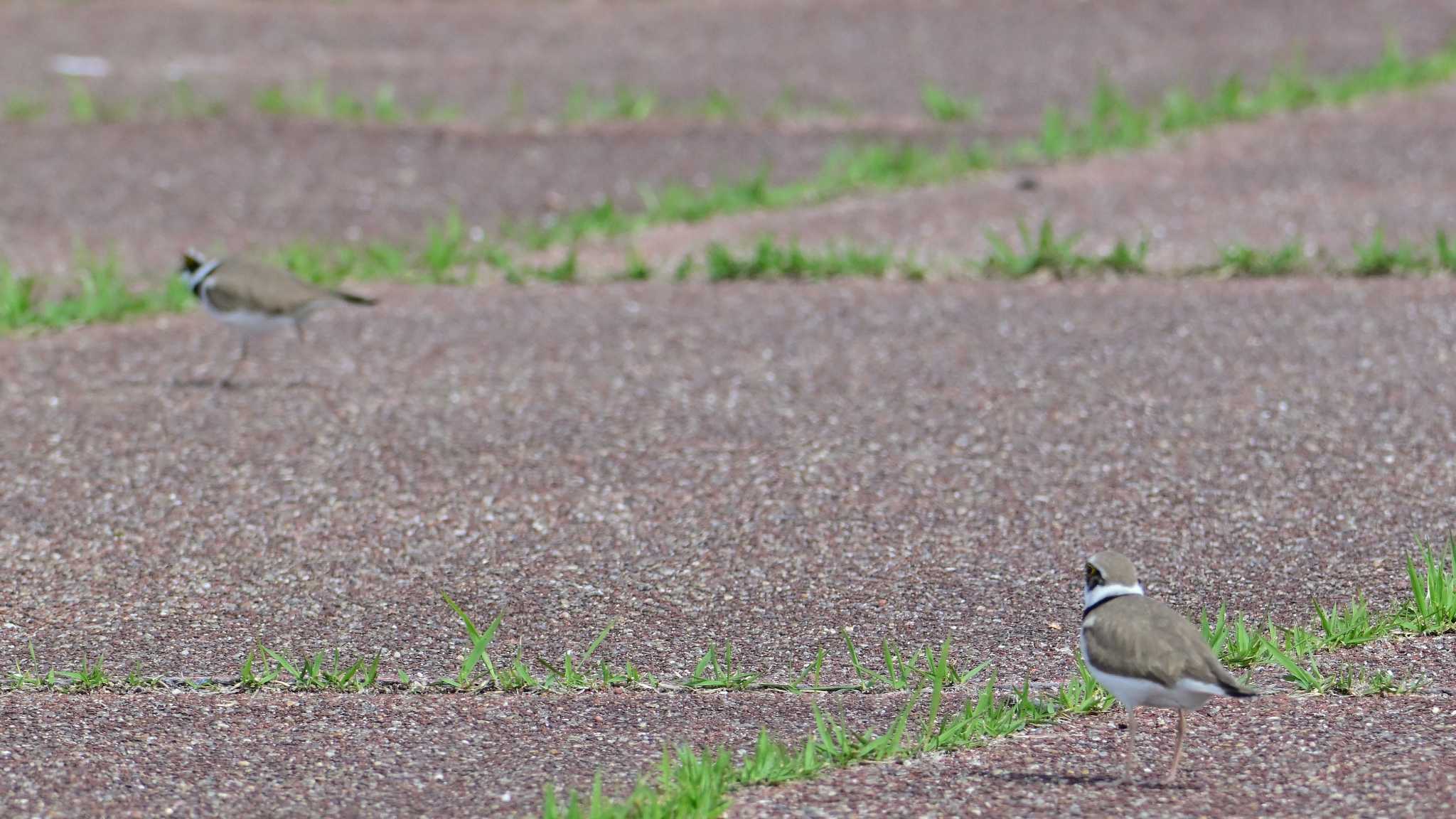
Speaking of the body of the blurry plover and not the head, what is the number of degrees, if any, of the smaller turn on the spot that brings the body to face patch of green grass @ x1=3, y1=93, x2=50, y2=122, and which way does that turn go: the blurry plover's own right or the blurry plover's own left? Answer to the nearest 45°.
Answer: approximately 90° to the blurry plover's own right

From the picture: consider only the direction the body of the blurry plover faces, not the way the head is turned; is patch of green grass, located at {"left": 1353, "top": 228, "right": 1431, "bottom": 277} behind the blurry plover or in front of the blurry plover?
behind

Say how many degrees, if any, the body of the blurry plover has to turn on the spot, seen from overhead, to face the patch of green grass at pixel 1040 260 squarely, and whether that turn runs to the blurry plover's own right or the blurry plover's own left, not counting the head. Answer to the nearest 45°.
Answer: approximately 180°

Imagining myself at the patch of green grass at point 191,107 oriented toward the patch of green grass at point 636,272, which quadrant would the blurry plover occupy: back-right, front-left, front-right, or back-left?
front-right

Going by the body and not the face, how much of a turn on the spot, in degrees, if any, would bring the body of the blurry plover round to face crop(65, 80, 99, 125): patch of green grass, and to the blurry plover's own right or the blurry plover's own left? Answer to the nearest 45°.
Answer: approximately 90° to the blurry plover's own right

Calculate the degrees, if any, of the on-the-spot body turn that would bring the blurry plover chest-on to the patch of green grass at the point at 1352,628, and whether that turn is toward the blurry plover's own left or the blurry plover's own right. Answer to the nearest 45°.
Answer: approximately 135° to the blurry plover's own left

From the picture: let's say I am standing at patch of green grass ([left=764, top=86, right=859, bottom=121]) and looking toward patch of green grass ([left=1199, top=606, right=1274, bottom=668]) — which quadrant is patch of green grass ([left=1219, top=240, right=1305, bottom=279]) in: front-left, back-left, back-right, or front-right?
front-left

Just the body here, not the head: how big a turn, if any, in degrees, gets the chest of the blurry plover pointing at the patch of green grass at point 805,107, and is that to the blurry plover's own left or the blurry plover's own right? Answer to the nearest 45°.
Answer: approximately 135° to the blurry plover's own right

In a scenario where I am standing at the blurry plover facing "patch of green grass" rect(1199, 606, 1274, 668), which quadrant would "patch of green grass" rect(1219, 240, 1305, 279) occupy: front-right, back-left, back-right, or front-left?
front-left

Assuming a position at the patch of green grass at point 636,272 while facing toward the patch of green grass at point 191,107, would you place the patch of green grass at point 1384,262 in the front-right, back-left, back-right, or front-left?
back-right

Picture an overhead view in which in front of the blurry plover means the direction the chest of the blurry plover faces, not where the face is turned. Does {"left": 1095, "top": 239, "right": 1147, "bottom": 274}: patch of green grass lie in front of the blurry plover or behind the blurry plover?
behind

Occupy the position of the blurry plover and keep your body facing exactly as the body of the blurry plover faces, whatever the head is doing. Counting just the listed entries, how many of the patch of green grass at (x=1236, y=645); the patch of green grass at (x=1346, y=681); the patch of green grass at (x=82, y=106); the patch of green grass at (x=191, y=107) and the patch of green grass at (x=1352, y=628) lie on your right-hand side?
2

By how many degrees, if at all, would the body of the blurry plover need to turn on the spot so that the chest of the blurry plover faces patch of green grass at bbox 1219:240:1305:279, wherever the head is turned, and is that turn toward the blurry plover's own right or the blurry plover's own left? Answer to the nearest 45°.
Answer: approximately 180°

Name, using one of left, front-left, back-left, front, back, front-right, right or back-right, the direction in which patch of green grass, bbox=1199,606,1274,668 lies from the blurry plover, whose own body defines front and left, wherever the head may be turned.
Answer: back-left

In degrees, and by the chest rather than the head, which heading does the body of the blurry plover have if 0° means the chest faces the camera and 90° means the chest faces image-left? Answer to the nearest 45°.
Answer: approximately 90°

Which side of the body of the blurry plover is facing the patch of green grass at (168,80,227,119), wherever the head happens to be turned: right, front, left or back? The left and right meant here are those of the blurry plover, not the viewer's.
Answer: right
